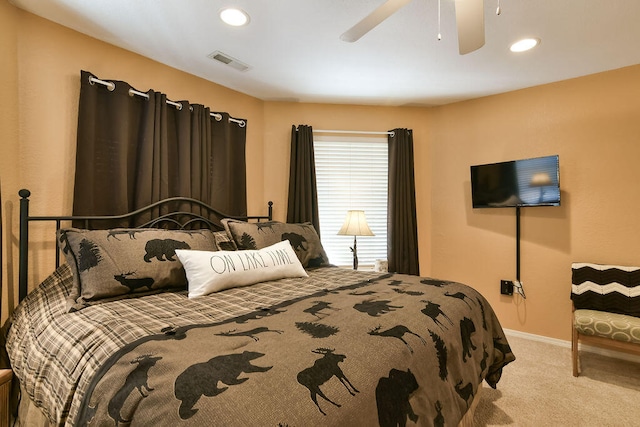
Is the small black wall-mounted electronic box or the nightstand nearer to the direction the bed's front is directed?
the small black wall-mounted electronic box

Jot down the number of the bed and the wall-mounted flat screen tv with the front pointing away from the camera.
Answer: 0

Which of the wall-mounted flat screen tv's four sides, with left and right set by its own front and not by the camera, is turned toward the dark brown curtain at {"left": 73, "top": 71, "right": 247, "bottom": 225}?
front

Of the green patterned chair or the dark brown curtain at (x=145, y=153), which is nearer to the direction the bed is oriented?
the green patterned chair

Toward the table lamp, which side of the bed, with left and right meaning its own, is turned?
left

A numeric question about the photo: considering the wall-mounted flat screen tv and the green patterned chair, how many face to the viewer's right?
0

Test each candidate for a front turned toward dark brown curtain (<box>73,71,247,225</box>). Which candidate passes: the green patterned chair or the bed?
the green patterned chair

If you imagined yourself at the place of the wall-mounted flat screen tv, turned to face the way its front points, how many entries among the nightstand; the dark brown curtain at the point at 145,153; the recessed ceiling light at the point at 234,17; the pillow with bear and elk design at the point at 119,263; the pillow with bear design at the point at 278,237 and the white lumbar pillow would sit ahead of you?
6

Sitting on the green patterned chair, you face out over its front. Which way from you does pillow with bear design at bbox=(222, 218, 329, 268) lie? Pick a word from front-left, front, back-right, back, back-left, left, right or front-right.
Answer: front

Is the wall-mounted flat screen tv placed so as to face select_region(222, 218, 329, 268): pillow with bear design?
yes

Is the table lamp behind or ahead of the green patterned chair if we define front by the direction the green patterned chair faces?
ahead

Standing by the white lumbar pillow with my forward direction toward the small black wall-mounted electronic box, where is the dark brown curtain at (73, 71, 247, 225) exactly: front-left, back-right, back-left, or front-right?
back-left

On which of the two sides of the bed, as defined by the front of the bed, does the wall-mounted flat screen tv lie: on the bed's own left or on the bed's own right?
on the bed's own left

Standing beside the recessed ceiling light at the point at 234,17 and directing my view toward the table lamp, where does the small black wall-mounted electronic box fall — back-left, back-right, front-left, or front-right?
front-right

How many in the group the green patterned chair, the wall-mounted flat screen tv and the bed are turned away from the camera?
0
